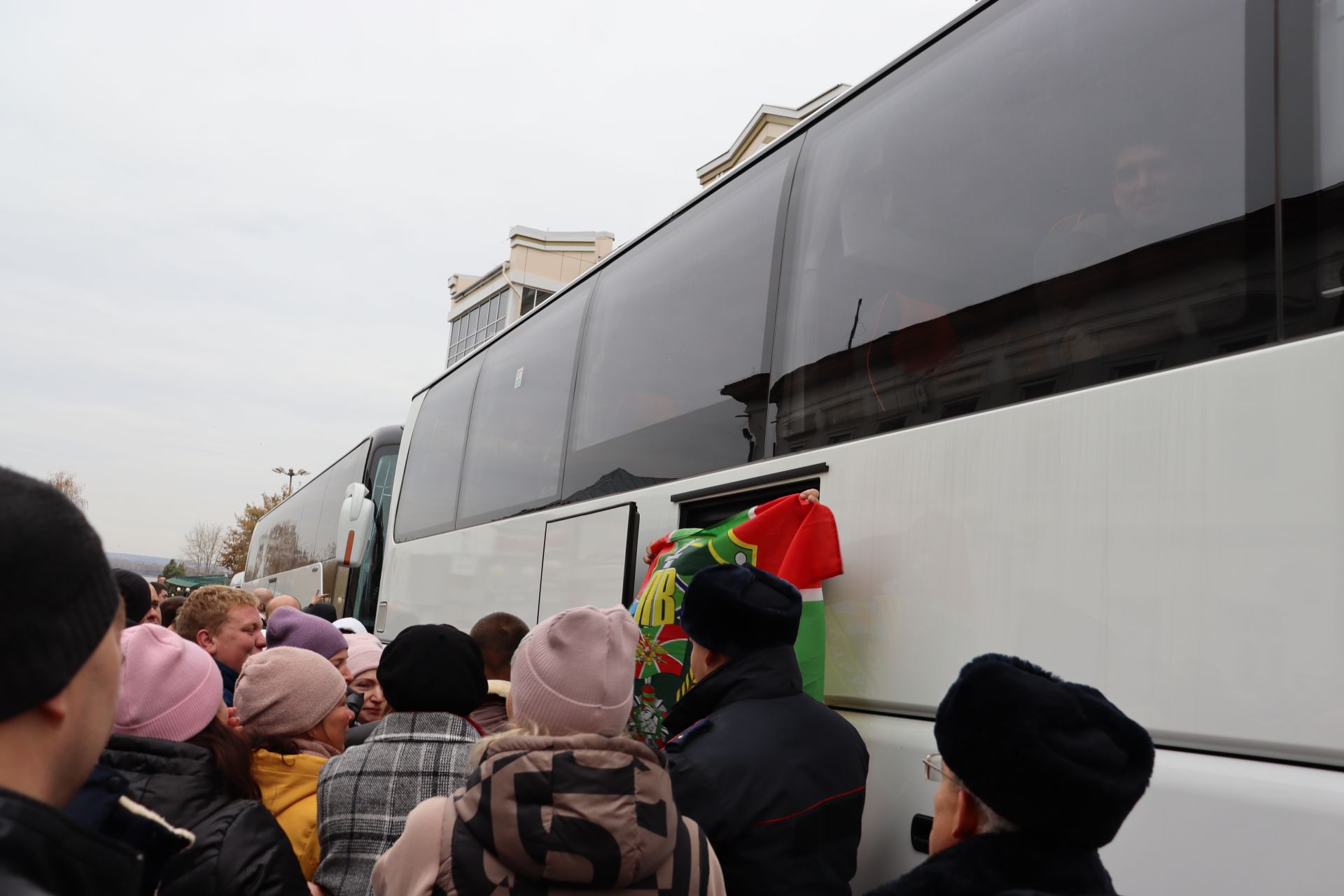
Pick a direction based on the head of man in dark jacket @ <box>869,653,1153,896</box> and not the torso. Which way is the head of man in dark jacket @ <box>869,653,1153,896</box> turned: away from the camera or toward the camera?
away from the camera

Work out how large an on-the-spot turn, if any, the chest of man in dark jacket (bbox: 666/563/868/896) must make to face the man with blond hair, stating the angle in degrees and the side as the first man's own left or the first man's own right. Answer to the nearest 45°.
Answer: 0° — they already face them

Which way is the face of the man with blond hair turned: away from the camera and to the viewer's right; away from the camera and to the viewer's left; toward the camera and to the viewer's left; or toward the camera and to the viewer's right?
toward the camera and to the viewer's right

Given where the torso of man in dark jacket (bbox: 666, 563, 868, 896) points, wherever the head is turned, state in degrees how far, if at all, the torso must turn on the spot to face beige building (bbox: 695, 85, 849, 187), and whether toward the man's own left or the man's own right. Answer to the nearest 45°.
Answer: approximately 45° to the man's own right

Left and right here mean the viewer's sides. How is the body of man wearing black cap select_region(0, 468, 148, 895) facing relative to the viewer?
facing away from the viewer and to the right of the viewer

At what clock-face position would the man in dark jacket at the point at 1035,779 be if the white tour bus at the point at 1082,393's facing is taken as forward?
The man in dark jacket is roughly at 2 o'clock from the white tour bus.

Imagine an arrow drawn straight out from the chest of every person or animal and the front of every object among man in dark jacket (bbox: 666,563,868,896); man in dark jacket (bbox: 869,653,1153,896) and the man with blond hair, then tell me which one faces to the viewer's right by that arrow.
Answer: the man with blond hair

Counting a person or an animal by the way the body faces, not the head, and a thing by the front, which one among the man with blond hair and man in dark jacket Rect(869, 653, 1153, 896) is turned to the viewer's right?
the man with blond hair

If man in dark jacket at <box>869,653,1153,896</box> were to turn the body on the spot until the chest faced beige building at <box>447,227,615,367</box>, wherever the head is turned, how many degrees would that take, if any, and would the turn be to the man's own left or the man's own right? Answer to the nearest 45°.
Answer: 0° — they already face it

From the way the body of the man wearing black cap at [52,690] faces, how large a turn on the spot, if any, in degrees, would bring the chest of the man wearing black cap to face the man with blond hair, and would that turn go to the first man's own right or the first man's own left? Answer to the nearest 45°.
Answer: approximately 45° to the first man's own left

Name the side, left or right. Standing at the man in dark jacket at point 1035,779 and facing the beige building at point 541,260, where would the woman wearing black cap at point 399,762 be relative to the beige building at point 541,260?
left

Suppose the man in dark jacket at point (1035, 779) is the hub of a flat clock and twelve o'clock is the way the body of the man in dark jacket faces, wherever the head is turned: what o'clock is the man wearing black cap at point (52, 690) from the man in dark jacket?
The man wearing black cap is roughly at 9 o'clock from the man in dark jacket.
